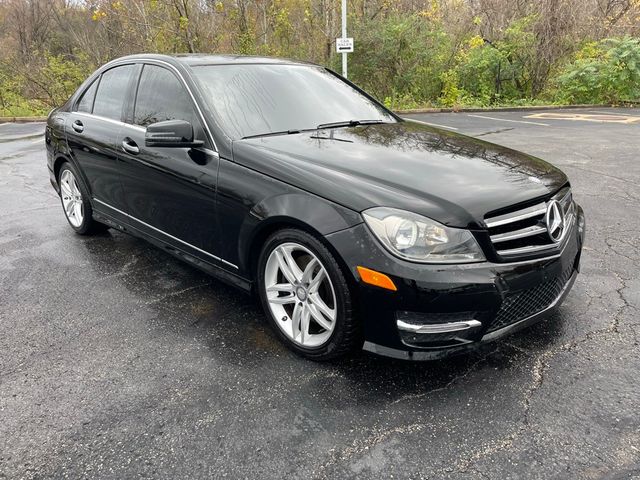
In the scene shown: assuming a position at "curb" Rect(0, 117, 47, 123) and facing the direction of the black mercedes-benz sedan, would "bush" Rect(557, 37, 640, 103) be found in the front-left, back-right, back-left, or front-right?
front-left

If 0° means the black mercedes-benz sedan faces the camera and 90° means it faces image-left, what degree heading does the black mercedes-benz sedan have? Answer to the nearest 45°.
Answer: approximately 315°

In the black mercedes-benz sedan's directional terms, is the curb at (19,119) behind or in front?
behind

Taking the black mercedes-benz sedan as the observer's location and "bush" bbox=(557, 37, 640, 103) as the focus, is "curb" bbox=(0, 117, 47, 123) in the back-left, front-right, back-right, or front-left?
front-left

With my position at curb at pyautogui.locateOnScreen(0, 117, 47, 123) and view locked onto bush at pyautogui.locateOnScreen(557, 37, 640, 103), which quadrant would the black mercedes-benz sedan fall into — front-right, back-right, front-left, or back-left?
front-right

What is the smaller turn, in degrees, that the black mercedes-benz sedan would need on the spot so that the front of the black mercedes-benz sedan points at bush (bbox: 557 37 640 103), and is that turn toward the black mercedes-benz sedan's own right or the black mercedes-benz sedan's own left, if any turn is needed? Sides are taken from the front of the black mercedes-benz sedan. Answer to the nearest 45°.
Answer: approximately 90° to the black mercedes-benz sedan's own left
